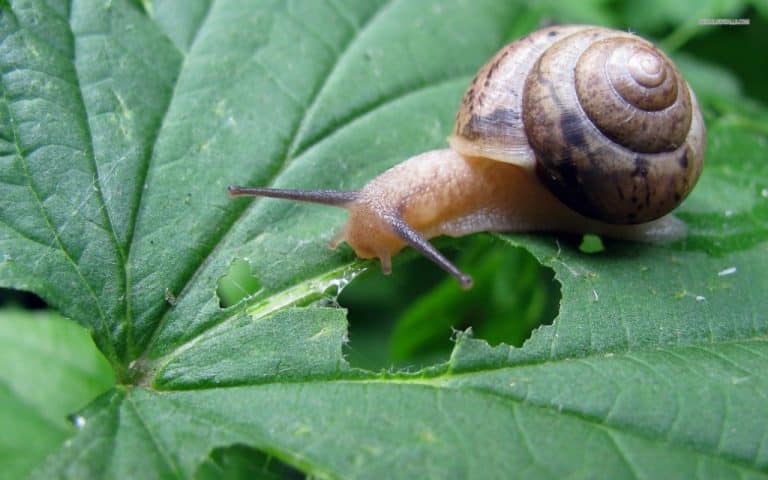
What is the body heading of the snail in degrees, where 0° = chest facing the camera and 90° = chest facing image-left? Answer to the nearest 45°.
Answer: approximately 45°

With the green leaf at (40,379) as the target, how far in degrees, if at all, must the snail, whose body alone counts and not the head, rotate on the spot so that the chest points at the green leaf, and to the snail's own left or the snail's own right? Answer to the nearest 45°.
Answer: approximately 45° to the snail's own right

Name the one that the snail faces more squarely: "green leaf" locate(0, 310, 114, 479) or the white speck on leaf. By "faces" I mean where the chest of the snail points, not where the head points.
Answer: the green leaf

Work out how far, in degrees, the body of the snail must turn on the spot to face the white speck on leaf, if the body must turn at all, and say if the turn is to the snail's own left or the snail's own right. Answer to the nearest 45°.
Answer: approximately 135° to the snail's own left
